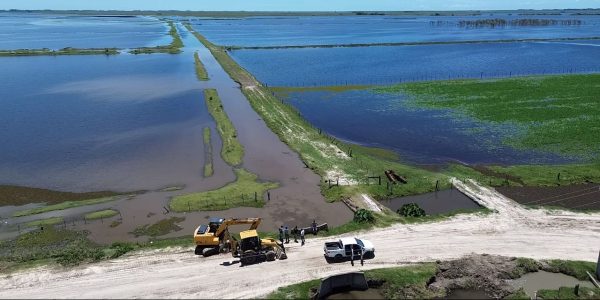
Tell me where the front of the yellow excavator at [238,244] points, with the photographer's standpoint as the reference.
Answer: facing to the right of the viewer
